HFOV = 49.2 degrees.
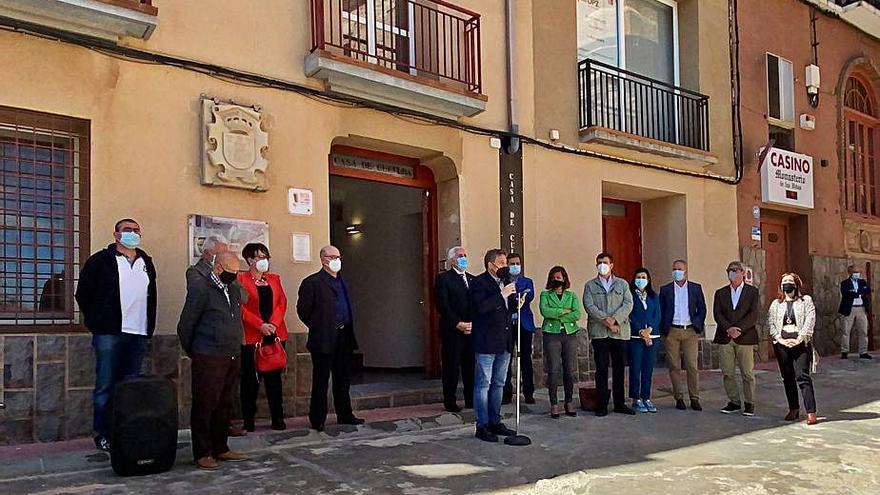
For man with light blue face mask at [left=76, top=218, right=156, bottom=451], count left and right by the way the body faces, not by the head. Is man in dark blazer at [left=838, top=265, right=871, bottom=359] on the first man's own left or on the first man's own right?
on the first man's own left

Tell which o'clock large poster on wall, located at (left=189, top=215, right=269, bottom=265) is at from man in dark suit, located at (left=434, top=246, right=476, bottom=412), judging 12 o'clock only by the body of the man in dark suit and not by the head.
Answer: The large poster on wall is roughly at 4 o'clock from the man in dark suit.

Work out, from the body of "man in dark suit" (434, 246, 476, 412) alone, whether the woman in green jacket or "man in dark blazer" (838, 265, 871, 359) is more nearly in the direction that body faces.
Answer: the woman in green jacket

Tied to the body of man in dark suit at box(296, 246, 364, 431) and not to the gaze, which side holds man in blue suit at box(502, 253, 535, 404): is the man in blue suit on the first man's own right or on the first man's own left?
on the first man's own left

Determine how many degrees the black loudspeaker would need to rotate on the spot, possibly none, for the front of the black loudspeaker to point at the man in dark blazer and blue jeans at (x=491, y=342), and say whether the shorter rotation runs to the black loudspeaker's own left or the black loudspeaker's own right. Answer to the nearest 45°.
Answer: approximately 90° to the black loudspeaker's own left

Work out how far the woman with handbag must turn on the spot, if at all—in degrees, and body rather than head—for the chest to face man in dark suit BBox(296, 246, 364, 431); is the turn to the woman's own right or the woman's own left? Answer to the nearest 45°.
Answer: approximately 45° to the woman's own left
